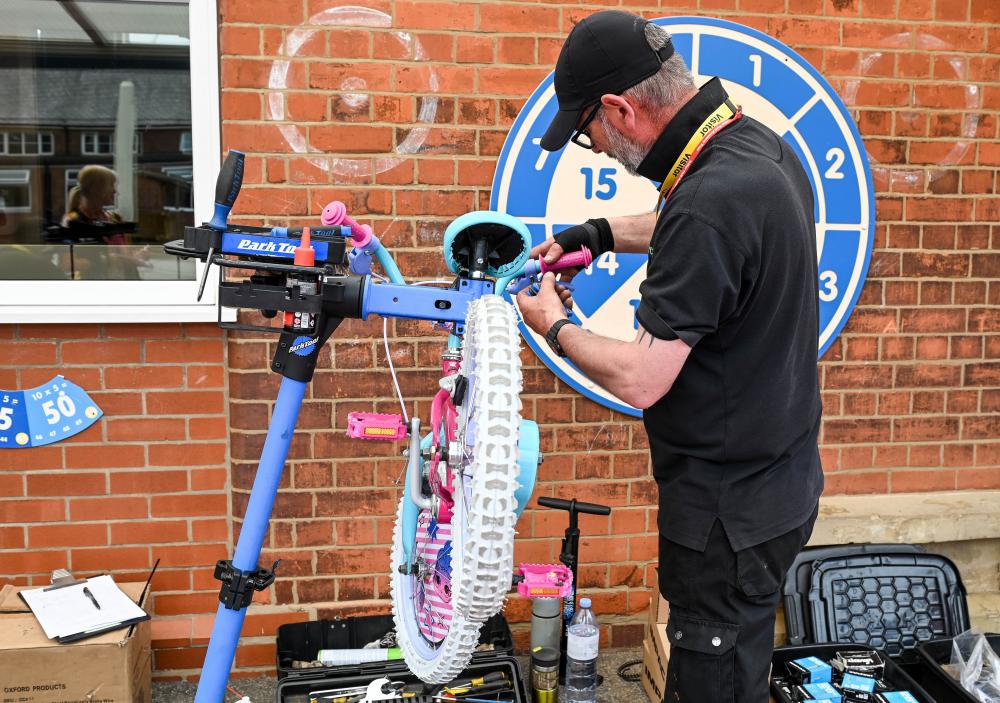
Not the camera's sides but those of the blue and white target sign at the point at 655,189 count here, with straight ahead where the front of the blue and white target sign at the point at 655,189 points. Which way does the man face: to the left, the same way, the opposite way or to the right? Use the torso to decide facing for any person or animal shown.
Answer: to the right

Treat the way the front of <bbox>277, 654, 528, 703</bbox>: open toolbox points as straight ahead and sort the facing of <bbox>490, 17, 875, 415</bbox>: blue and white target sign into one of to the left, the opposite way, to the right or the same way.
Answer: the same way

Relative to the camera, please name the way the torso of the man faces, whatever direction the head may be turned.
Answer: to the viewer's left

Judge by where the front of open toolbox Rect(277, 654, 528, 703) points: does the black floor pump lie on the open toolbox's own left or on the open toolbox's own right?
on the open toolbox's own left

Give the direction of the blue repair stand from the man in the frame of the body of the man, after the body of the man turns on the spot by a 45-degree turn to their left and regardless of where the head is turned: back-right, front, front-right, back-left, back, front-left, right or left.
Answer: front-right

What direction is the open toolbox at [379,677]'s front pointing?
toward the camera

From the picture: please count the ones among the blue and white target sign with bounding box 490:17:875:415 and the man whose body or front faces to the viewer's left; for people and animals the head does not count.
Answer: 1

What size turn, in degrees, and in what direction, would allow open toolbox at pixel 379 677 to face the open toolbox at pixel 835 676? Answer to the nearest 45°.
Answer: approximately 90° to its left

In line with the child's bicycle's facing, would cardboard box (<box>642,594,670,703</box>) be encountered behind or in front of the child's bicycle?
in front

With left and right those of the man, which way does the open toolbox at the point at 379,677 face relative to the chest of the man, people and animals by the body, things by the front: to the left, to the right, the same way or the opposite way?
to the left
